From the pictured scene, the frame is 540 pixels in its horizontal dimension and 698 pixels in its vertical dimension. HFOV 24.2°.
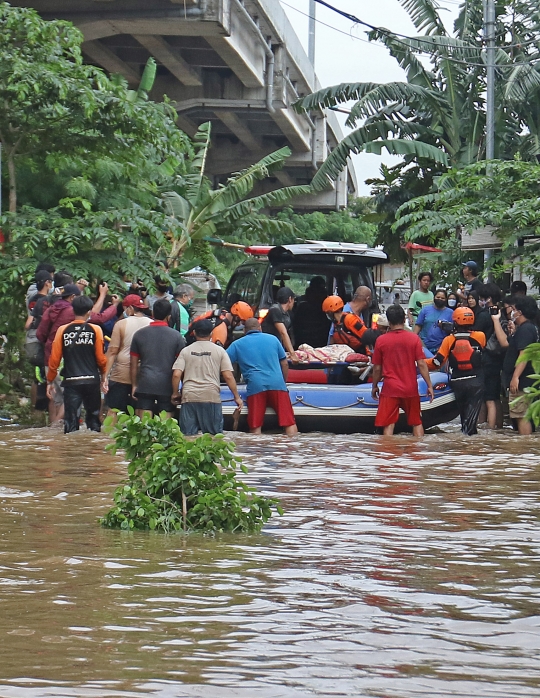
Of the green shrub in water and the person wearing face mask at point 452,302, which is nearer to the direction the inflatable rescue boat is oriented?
the person wearing face mask

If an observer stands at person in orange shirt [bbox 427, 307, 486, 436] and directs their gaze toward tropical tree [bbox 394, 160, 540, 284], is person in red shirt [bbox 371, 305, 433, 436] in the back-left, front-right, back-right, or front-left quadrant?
back-left

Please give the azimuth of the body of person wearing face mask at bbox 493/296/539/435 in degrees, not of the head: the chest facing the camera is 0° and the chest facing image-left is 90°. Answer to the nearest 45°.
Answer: approximately 90°

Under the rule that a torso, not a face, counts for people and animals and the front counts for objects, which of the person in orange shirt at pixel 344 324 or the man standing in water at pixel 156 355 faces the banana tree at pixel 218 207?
the man standing in water

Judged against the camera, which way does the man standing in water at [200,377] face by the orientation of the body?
away from the camera

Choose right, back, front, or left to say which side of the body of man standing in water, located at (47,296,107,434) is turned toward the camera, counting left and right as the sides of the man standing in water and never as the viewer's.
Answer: back

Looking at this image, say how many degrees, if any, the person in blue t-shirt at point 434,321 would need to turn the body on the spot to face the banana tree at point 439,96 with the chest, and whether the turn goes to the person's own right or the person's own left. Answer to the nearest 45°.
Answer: approximately 180°

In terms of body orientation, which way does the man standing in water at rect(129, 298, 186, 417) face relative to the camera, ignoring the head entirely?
away from the camera

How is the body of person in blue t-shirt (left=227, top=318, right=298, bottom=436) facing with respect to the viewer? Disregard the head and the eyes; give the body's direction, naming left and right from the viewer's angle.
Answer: facing away from the viewer

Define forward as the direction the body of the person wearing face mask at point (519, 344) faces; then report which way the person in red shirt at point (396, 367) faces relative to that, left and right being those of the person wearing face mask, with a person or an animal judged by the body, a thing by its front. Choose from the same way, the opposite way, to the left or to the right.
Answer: to the right

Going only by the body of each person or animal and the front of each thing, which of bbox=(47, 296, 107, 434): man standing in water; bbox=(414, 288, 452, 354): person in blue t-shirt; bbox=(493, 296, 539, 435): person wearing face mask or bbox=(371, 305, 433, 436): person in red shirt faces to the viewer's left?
the person wearing face mask

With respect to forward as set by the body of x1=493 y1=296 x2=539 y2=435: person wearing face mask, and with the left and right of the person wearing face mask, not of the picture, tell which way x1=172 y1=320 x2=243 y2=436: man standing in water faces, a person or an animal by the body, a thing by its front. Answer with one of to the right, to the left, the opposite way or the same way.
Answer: to the right
